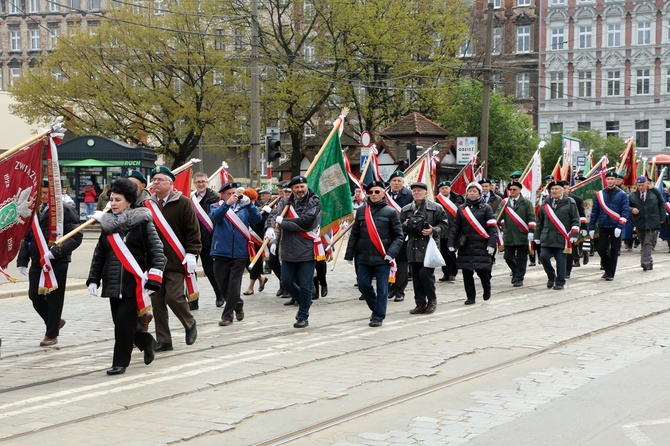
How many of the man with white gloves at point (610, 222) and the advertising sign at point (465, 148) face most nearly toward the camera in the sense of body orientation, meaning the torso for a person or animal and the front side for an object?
2

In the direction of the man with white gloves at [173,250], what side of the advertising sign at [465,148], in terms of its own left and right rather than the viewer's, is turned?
front

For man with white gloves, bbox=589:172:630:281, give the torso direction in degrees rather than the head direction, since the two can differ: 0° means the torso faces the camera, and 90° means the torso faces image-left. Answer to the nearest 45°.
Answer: approximately 0°

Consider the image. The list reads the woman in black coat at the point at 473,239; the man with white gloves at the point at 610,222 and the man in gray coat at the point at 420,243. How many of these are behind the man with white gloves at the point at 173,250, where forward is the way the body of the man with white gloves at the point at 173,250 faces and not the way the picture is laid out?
3

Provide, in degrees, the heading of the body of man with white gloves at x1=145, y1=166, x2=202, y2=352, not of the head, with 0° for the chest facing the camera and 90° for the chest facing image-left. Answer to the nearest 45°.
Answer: approximately 45°

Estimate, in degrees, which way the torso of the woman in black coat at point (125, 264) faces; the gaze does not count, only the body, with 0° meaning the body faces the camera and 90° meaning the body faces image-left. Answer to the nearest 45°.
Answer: approximately 45°

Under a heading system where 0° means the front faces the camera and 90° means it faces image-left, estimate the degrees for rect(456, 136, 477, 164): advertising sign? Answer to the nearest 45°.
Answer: approximately 0°

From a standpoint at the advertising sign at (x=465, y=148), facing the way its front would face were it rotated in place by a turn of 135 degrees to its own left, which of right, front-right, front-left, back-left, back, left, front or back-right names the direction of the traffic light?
back

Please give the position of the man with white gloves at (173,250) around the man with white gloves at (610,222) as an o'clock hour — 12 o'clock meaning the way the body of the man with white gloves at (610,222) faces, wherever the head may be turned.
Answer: the man with white gloves at (173,250) is roughly at 1 o'clock from the man with white gloves at (610,222).

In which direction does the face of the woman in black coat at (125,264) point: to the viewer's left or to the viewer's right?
to the viewer's left
